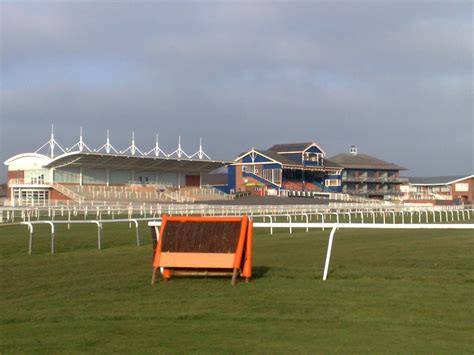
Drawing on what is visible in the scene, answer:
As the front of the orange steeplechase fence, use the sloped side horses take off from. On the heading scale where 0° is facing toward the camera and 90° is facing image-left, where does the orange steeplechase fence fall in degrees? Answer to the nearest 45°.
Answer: approximately 0°
